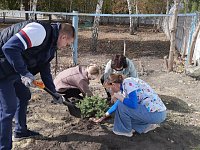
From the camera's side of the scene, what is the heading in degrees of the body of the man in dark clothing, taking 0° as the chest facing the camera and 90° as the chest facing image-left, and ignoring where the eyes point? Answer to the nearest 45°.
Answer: approximately 270°

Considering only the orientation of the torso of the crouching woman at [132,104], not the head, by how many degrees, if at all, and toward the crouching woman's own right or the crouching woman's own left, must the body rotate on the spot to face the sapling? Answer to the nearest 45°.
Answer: approximately 45° to the crouching woman's own right

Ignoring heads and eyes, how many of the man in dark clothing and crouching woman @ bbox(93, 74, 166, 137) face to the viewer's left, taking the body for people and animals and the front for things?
1

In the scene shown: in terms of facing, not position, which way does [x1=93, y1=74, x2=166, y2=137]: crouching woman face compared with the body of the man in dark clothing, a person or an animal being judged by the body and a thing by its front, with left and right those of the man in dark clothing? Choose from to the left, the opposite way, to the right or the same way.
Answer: the opposite way

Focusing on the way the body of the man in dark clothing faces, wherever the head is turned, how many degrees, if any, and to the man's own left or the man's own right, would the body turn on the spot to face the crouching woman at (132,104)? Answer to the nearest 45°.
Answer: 0° — they already face them

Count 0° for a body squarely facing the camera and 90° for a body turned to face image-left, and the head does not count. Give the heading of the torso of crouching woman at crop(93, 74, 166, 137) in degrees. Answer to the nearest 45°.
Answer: approximately 90°
